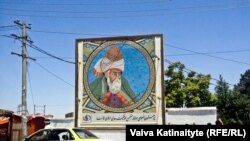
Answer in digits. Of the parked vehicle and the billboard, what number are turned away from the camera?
0

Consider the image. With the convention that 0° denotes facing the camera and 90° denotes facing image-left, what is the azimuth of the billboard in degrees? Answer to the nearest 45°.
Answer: approximately 0°

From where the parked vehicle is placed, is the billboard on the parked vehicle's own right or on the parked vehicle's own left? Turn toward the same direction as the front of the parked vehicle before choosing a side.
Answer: on the parked vehicle's own left

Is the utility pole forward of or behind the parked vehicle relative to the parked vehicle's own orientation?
behind

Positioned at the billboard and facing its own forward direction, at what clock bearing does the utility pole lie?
The utility pole is roughly at 4 o'clock from the billboard.

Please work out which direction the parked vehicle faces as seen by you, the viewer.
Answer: facing the viewer and to the right of the viewer
